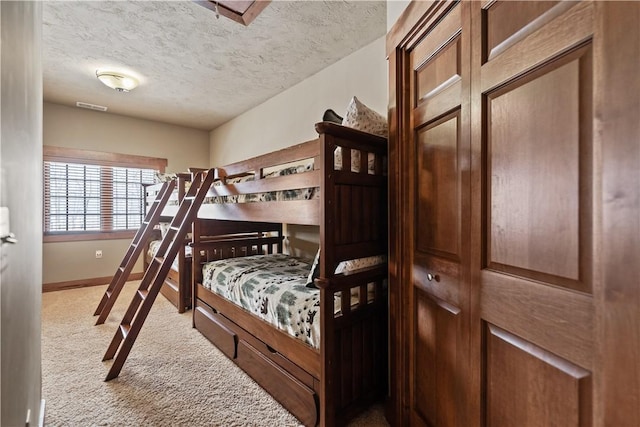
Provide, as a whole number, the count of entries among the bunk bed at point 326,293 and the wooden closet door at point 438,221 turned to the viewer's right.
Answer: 0

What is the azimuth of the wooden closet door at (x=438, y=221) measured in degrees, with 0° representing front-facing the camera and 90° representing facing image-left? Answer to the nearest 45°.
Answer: approximately 45°

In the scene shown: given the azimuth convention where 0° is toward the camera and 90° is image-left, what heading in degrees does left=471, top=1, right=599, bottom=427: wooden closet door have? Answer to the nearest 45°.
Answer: approximately 45°

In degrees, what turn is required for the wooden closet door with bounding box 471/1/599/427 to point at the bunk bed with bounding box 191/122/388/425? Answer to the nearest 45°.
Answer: approximately 45° to its right

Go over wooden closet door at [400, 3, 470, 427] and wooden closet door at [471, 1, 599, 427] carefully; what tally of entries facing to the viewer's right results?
0
